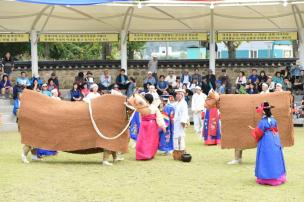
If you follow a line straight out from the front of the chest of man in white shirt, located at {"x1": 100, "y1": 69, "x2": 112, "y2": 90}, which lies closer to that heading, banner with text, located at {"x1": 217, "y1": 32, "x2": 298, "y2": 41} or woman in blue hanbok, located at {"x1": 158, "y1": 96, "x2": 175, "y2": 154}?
the woman in blue hanbok

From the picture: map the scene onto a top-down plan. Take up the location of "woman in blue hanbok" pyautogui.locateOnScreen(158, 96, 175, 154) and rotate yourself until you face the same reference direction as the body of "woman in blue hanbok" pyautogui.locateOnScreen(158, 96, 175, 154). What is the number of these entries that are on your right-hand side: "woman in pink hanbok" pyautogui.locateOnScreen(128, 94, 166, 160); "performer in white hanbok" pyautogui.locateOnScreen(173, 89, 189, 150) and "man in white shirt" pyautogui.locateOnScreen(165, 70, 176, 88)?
1

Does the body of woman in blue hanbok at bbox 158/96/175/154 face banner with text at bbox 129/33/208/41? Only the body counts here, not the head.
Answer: no

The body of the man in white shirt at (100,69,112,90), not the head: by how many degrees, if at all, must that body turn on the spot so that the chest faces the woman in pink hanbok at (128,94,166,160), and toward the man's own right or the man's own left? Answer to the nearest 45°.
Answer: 0° — they already face them

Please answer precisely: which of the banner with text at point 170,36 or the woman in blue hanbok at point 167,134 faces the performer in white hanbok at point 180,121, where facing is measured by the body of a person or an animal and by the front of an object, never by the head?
the banner with text

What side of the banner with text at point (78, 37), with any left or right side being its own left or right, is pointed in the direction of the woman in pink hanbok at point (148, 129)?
front

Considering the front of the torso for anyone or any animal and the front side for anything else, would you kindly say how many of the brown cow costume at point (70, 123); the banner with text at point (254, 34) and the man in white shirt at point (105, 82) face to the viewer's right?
1

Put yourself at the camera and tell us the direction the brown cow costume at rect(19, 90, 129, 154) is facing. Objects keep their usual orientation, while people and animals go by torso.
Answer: facing to the right of the viewer

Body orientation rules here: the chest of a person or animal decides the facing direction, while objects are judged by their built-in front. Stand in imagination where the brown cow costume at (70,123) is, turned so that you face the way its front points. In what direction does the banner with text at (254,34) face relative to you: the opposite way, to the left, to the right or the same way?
to the right

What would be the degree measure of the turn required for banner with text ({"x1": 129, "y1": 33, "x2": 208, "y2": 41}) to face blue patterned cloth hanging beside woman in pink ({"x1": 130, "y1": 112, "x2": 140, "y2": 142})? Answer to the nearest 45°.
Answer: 0° — it already faces them

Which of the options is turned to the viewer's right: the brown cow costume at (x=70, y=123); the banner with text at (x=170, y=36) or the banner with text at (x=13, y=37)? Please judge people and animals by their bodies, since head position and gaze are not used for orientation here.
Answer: the brown cow costume

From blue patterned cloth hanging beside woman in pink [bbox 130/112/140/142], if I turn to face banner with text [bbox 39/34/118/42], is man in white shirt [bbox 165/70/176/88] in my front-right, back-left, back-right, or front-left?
front-right

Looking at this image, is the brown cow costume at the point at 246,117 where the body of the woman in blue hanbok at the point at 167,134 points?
no

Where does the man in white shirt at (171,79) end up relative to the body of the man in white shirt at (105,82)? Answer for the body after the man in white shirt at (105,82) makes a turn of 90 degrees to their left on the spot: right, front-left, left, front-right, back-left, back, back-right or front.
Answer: front

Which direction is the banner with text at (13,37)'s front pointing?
toward the camera

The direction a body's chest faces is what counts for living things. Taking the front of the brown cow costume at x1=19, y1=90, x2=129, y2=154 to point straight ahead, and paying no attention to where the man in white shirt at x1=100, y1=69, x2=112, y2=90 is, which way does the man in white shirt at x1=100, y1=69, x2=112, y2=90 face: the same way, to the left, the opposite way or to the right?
to the right

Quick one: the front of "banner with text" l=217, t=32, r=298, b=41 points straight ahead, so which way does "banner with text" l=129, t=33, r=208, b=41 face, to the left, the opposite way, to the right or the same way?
the same way

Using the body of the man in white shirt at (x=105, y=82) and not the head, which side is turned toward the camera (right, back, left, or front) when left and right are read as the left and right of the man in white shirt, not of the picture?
front
